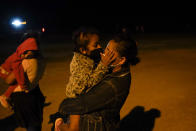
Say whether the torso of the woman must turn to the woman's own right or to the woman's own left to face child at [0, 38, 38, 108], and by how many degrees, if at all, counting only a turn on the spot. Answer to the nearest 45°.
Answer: approximately 45° to the woman's own right

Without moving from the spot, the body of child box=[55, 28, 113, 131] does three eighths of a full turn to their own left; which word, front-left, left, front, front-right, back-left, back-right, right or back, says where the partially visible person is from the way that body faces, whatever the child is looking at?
front

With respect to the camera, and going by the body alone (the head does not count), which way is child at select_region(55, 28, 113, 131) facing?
to the viewer's right

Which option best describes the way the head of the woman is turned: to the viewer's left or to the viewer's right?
to the viewer's left

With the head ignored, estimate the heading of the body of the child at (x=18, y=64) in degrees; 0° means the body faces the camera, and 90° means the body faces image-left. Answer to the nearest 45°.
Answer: approximately 270°

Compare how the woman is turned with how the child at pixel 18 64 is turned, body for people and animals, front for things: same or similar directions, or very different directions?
very different directions

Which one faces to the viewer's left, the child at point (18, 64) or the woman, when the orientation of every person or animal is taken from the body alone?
the woman

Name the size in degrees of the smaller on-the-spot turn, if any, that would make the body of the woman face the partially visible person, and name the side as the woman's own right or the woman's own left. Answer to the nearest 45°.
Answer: approximately 45° to the woman's own right

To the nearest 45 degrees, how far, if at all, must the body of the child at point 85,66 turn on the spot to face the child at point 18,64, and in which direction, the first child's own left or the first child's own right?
approximately 135° to the first child's own left

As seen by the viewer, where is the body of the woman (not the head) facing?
to the viewer's left
